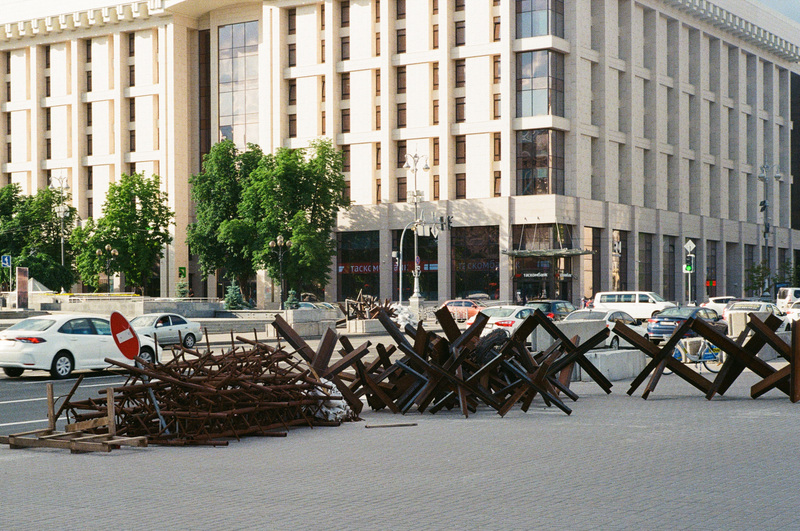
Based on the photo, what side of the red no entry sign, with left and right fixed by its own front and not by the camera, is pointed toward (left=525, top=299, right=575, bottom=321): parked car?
back

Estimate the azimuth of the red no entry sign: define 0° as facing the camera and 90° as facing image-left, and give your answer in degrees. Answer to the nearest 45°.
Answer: approximately 45°

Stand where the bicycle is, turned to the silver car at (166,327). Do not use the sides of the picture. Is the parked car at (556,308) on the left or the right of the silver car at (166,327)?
right

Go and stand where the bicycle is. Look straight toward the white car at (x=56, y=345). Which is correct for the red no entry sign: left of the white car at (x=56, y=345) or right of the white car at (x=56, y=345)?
left

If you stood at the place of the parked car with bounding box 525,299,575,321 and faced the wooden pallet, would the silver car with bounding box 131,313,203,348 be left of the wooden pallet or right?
right

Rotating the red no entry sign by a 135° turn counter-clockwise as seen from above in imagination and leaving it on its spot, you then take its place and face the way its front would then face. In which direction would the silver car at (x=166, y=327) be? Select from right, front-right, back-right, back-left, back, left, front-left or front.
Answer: left
